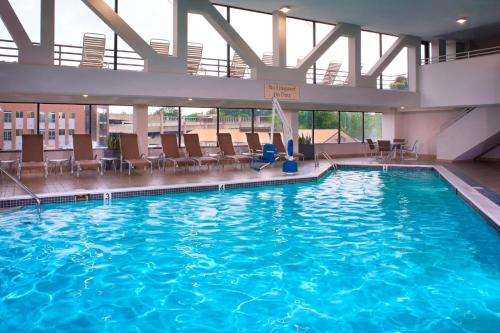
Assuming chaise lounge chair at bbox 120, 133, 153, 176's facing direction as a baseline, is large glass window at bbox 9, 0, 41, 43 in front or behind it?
behind

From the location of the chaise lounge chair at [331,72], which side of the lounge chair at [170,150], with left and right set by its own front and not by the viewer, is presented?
left

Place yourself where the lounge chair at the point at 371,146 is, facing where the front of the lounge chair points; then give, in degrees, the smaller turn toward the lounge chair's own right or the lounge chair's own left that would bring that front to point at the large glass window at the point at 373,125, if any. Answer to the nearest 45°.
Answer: approximately 135° to the lounge chair's own left

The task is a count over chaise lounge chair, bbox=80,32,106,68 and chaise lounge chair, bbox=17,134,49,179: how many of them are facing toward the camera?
2

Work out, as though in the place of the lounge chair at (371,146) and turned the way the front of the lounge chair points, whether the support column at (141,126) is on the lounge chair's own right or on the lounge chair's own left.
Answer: on the lounge chair's own right

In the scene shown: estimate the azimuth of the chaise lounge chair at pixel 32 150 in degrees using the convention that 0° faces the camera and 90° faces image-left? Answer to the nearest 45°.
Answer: approximately 0°
